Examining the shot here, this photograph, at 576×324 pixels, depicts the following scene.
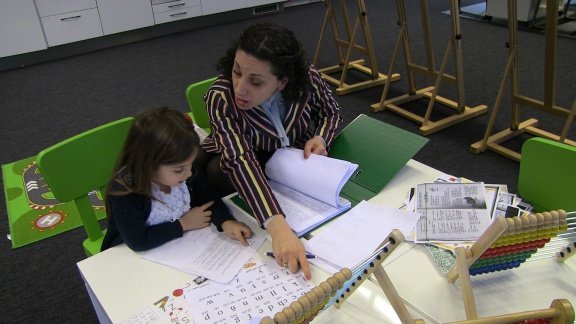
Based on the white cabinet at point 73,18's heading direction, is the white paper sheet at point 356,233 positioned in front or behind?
in front

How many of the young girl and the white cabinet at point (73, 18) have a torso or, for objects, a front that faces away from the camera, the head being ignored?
0

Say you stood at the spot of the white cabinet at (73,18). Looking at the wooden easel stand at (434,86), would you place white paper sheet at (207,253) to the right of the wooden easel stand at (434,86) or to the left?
right

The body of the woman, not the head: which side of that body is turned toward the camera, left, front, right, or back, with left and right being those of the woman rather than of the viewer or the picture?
front

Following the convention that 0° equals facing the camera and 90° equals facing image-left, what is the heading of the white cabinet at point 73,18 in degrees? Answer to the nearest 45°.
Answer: approximately 315°

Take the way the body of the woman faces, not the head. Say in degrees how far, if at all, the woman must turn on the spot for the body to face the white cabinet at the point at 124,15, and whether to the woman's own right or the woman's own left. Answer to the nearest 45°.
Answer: approximately 180°

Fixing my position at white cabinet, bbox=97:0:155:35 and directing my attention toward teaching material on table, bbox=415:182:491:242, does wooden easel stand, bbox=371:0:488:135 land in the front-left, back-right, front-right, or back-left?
front-left

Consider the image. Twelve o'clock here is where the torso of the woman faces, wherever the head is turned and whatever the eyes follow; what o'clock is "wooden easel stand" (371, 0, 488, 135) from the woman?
The wooden easel stand is roughly at 7 o'clock from the woman.

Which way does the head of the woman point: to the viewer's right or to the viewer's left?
to the viewer's left

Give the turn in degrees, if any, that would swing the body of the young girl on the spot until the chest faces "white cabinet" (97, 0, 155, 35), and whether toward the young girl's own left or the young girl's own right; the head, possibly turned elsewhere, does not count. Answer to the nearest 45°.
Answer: approximately 135° to the young girl's own left
